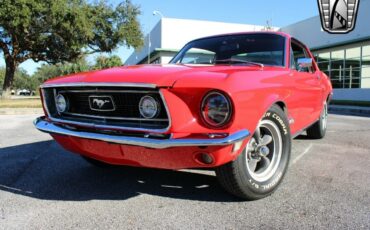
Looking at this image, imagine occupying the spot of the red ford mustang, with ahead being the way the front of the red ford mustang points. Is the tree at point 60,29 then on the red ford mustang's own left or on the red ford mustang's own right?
on the red ford mustang's own right

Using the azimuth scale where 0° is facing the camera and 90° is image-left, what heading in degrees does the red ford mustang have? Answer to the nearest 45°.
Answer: approximately 45°

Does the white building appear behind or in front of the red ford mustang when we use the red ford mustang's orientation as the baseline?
behind
